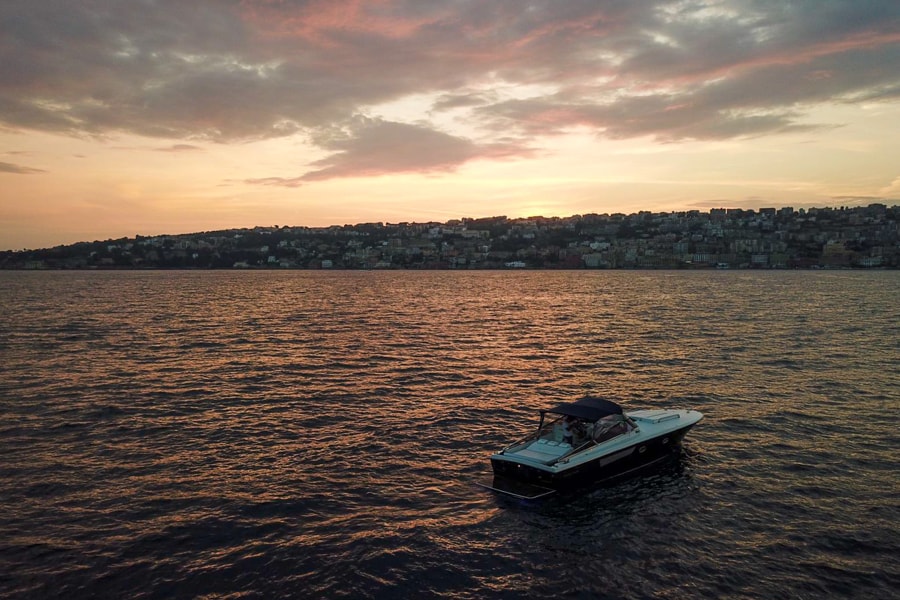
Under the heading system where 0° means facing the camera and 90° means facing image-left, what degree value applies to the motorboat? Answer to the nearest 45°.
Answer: approximately 225°
